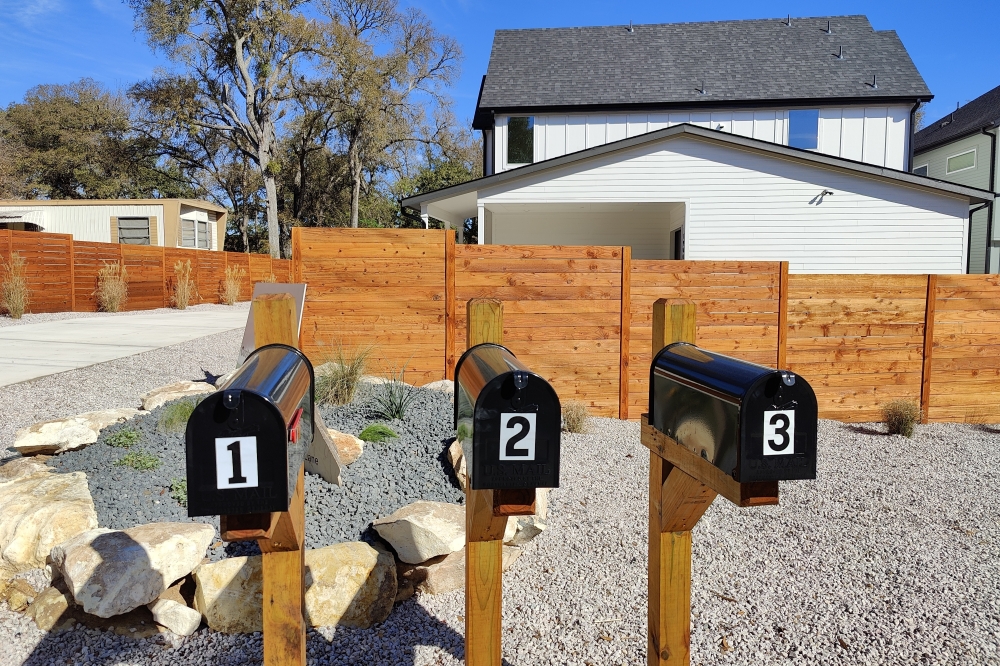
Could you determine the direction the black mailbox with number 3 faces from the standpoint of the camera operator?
facing the viewer and to the right of the viewer

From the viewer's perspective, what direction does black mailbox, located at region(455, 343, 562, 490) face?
toward the camera

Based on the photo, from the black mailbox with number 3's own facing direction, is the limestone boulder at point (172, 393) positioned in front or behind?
behind

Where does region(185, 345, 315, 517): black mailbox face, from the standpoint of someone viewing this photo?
facing the viewer

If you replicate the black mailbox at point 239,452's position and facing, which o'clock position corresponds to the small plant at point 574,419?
The small plant is roughly at 7 o'clock from the black mailbox.

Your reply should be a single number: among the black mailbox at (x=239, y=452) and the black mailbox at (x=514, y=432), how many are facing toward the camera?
2

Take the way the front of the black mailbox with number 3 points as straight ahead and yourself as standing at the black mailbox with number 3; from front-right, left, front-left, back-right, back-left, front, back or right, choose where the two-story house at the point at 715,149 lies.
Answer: back-left

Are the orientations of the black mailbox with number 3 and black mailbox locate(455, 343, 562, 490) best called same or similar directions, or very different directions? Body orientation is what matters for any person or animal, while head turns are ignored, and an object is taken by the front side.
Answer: same or similar directions

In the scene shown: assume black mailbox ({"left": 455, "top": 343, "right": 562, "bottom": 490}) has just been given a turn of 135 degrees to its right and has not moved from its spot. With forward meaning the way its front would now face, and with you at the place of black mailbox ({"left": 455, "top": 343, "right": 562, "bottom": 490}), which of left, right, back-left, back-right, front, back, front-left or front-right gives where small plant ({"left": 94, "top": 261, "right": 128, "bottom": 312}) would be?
front

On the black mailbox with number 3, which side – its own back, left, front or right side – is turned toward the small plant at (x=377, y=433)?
back

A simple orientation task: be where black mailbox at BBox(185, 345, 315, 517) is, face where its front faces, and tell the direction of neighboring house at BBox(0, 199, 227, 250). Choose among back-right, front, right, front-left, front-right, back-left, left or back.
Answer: back

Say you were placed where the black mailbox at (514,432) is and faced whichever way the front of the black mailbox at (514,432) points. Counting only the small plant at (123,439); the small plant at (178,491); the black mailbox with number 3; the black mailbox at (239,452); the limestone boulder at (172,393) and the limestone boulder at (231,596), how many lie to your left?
1

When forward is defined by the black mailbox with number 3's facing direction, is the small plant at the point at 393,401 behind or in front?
behind

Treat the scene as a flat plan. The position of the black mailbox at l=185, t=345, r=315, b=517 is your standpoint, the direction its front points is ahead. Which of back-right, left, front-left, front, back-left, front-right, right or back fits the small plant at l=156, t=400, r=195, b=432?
back
